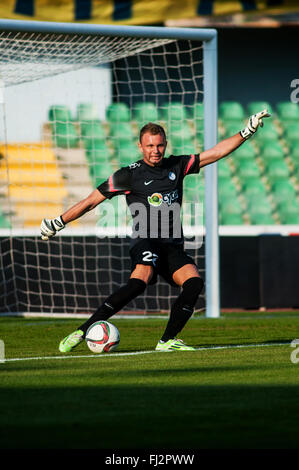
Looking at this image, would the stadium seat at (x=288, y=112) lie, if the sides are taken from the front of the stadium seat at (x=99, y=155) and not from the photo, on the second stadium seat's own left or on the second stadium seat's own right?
on the second stadium seat's own left

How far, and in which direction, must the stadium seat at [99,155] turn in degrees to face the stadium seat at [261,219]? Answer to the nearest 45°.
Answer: approximately 90° to its left

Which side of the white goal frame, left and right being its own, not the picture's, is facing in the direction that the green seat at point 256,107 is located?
back

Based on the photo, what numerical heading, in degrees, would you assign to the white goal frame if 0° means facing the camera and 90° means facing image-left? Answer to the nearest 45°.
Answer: approximately 0°

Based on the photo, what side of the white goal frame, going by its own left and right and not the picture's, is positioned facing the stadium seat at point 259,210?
back

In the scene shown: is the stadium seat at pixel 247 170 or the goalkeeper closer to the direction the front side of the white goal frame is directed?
the goalkeeper

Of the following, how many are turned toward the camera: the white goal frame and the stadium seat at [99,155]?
2

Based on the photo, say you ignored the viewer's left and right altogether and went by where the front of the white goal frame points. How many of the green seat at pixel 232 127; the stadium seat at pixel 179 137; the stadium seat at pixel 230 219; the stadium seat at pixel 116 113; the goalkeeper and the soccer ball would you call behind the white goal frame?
4

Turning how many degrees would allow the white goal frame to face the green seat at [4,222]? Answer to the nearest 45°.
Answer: approximately 135° to its right

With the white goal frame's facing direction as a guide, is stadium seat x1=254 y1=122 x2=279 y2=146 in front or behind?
behind
